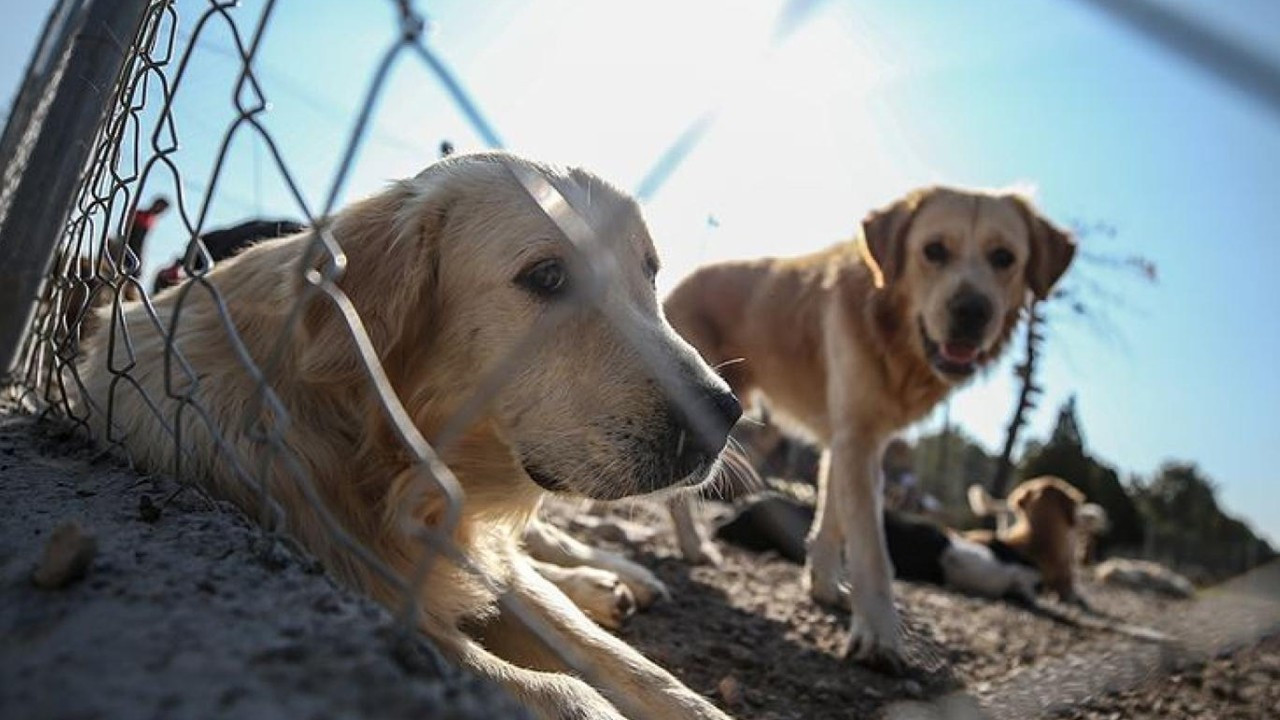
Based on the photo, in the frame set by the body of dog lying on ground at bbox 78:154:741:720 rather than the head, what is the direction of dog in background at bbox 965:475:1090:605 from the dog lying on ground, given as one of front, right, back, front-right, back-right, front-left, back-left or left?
left

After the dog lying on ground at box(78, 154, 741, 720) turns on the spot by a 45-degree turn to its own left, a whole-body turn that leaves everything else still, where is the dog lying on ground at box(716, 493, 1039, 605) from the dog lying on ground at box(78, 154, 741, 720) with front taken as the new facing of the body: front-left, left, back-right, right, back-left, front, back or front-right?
front-left

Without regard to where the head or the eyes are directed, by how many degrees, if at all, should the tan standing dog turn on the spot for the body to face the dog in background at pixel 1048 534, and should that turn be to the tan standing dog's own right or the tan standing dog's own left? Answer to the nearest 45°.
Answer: approximately 135° to the tan standing dog's own left

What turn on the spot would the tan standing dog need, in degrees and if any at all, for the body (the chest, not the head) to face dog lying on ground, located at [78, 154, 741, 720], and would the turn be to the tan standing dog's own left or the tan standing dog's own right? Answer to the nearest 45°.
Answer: approximately 45° to the tan standing dog's own right

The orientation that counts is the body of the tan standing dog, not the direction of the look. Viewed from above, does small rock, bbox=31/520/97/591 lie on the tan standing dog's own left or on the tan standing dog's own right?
on the tan standing dog's own right

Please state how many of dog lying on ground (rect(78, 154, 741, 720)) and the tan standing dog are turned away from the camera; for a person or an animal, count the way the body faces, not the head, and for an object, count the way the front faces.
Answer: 0

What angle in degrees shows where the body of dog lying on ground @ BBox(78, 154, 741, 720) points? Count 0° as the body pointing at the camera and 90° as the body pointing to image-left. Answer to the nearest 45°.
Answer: approximately 315°

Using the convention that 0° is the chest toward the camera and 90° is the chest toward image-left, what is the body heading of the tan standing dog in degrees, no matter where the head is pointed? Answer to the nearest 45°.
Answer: approximately 315°

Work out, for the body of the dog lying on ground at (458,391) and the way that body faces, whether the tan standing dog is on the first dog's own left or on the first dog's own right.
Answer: on the first dog's own left

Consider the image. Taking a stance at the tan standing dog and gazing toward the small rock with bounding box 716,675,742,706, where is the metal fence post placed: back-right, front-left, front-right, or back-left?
front-right

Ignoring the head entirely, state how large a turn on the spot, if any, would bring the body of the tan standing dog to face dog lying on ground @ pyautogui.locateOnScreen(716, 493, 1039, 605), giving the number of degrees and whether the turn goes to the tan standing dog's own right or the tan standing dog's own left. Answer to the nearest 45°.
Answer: approximately 135° to the tan standing dog's own left
